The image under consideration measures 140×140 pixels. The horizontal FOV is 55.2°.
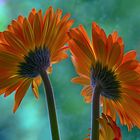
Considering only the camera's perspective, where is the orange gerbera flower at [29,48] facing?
facing away from the viewer and to the left of the viewer

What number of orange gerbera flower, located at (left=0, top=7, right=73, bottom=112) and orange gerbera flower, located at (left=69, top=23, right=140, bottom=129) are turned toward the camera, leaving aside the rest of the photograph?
0

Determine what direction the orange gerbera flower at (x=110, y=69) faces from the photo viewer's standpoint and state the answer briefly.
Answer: facing away from the viewer and to the right of the viewer
